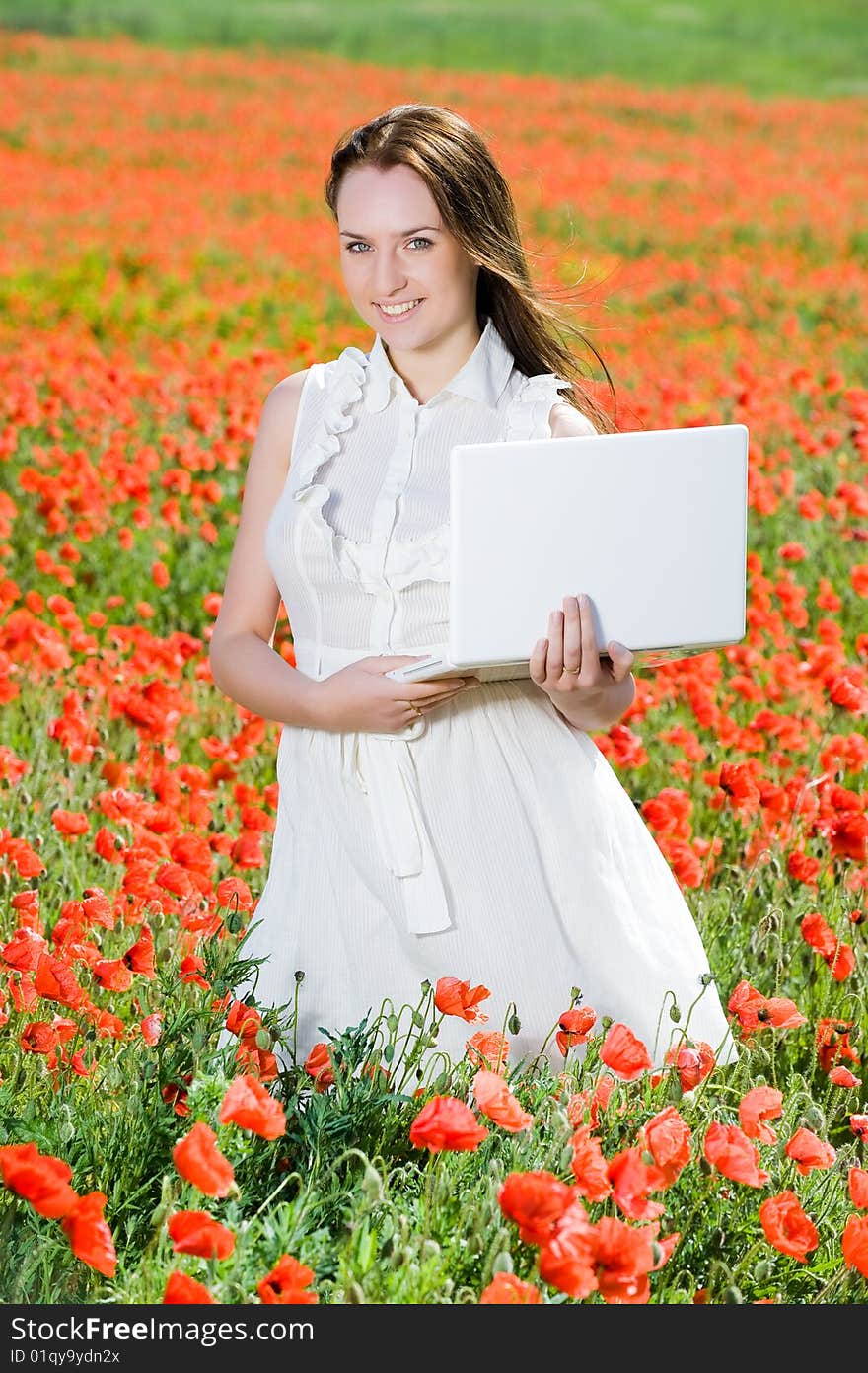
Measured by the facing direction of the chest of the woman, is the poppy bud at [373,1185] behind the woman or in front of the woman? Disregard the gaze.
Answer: in front

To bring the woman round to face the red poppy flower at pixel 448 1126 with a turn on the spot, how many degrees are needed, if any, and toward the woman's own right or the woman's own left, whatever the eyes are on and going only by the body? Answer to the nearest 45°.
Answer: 0° — they already face it

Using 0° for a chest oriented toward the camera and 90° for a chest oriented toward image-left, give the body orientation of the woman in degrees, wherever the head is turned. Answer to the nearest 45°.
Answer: approximately 0°

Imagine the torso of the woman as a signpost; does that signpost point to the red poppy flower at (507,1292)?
yes

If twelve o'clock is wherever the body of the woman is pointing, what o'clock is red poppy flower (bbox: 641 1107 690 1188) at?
The red poppy flower is roughly at 11 o'clock from the woman.

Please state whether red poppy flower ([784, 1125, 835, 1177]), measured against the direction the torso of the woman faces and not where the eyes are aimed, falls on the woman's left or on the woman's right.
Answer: on the woman's left

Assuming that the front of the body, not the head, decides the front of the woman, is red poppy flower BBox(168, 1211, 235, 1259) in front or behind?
in front

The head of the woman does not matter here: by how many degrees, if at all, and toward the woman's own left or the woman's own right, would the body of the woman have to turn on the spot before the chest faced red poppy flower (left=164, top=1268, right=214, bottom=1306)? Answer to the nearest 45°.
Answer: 0° — they already face it

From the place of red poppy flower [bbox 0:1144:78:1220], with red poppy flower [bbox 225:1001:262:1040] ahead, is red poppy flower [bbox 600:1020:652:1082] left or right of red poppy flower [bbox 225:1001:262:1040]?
right

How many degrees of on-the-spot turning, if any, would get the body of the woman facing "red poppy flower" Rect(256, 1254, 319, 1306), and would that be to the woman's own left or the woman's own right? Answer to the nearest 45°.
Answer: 0° — they already face it
